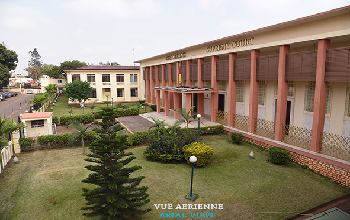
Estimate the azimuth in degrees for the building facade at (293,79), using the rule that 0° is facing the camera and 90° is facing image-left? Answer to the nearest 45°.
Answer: approximately 45°

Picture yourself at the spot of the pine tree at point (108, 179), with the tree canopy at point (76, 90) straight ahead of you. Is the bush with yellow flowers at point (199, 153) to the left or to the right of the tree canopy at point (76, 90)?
right

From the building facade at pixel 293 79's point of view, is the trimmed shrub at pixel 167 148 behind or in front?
in front

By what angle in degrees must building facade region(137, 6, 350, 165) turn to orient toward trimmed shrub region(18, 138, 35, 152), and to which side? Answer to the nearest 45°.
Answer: approximately 45° to its right

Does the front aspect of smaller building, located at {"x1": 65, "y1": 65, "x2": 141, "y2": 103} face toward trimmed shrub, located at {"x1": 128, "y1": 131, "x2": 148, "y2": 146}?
yes

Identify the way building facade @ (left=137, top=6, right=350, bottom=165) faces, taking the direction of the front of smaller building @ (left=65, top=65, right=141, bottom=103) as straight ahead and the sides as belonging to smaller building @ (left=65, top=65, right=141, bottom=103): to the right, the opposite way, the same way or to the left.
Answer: to the right

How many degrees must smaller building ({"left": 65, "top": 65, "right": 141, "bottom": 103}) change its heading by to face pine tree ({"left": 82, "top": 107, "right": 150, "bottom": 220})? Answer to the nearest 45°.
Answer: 0° — it already faces it

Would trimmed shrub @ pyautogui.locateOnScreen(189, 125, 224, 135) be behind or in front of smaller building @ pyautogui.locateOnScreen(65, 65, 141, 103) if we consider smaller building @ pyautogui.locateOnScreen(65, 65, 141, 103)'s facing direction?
in front

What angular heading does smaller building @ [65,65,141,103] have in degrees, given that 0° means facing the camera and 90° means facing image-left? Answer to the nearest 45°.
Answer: approximately 0°

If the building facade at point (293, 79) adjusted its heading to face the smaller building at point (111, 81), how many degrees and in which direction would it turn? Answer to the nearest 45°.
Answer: approximately 90° to its right

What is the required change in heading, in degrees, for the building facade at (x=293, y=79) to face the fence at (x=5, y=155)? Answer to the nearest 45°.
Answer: approximately 45° to its right
